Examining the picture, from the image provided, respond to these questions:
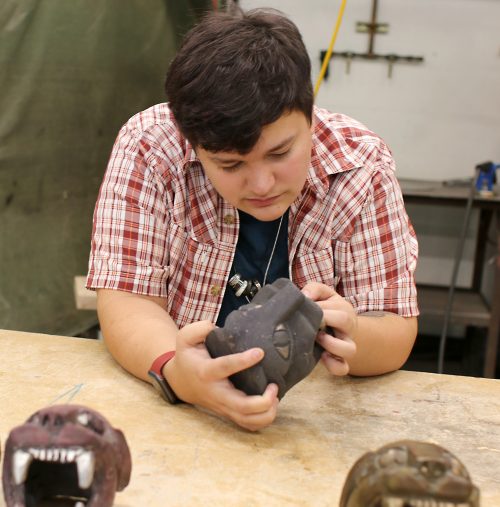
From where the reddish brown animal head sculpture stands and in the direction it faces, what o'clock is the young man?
The young man is roughly at 7 o'clock from the reddish brown animal head sculpture.

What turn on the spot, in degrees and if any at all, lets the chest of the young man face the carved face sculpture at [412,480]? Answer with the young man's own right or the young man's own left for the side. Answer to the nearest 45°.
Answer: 0° — they already face it

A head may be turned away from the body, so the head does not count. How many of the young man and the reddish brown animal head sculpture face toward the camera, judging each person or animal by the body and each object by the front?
2

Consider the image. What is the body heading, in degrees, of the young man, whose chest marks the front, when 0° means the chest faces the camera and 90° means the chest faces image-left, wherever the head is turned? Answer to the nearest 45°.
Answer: approximately 0°

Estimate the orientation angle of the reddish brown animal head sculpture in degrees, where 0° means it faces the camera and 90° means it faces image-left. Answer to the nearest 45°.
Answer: approximately 0°
